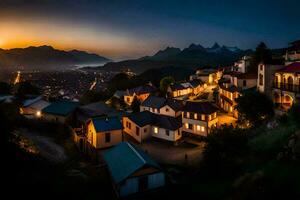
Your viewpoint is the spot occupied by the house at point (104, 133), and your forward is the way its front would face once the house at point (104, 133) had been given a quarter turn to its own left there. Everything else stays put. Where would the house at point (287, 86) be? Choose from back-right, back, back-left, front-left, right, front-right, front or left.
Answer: front-left

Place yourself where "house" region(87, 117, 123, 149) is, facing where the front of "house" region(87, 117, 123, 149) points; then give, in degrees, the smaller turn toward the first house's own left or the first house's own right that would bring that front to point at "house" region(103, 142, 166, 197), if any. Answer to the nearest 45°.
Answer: approximately 45° to the first house's own left

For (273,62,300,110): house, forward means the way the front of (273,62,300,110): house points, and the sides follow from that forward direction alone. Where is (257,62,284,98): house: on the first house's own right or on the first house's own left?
on the first house's own right

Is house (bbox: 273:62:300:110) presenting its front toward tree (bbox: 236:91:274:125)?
yes

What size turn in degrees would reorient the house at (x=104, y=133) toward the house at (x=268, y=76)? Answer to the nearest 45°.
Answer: approximately 135° to its left

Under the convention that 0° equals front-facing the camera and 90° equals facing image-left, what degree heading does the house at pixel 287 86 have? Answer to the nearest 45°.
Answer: approximately 45°

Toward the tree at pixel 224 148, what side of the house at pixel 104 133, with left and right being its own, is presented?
left

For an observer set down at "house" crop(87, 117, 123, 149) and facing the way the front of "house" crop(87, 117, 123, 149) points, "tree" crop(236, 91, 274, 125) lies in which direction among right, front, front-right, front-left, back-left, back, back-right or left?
back-left

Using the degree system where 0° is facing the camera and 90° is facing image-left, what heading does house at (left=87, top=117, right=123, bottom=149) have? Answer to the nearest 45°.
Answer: approximately 45°
